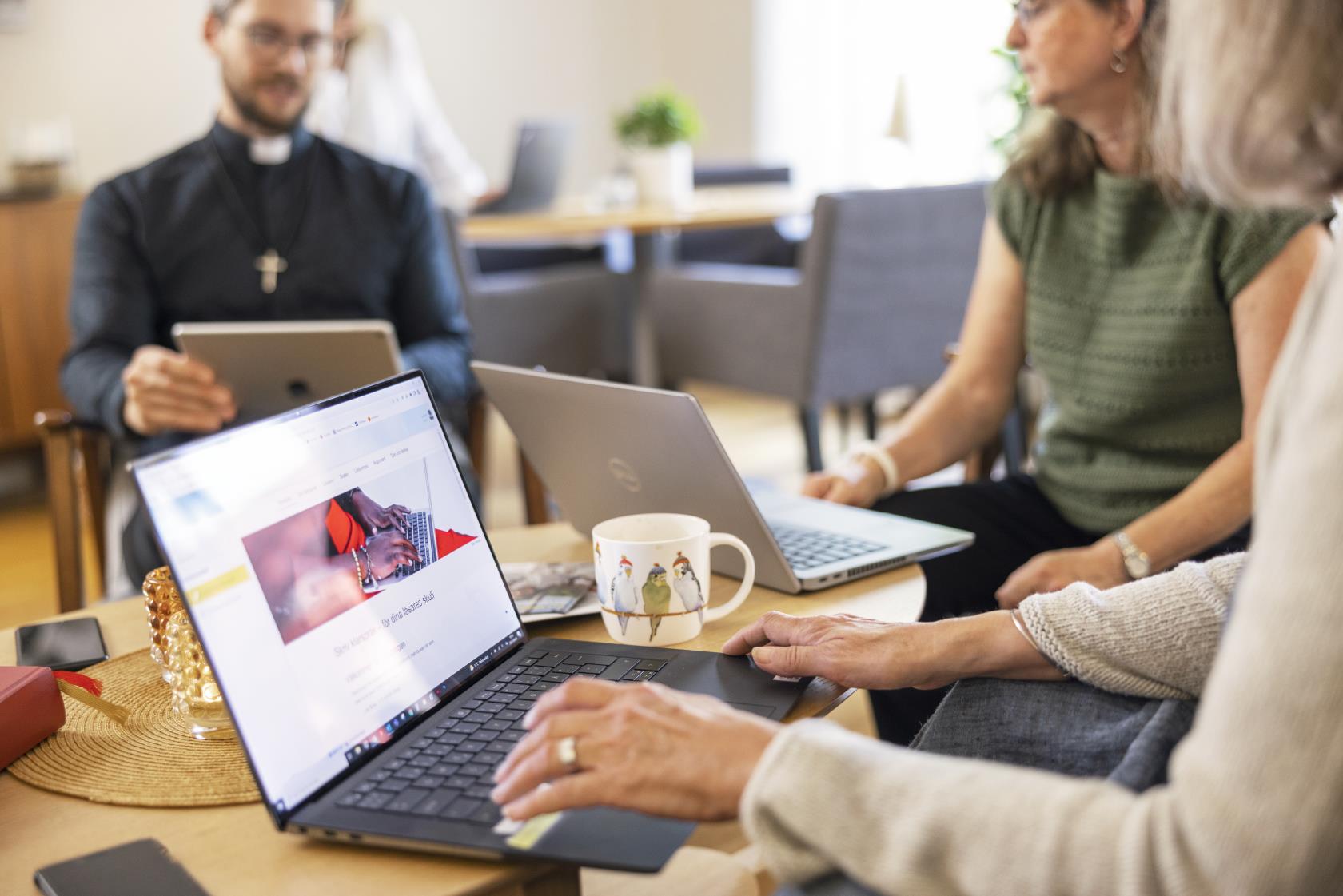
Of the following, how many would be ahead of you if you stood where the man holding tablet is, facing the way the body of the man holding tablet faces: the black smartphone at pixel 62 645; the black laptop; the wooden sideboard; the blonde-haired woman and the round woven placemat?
4

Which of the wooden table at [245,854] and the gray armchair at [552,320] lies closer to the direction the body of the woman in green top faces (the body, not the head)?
the wooden table

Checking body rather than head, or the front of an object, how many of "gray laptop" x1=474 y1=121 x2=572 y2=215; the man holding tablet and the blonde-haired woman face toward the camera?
1

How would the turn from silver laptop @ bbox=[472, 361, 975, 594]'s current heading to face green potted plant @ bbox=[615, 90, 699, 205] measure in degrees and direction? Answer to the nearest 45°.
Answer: approximately 45° to its left

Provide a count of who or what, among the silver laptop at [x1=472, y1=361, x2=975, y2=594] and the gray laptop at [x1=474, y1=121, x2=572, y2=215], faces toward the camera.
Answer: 0

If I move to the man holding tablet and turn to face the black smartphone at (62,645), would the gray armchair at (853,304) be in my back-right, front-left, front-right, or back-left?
back-left

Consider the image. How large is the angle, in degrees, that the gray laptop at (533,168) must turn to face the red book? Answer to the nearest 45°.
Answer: approximately 135° to its left

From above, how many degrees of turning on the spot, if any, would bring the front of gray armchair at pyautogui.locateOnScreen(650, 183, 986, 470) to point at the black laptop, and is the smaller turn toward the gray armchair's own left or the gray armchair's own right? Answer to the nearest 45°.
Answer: approximately 135° to the gray armchair's own left

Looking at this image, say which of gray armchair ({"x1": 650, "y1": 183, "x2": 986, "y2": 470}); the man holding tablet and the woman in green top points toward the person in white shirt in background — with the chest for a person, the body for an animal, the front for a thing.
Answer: the gray armchair

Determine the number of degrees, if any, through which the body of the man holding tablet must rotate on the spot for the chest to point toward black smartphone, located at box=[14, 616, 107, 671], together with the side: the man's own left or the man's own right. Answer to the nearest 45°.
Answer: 0° — they already face it

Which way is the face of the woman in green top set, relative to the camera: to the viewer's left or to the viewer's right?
to the viewer's left

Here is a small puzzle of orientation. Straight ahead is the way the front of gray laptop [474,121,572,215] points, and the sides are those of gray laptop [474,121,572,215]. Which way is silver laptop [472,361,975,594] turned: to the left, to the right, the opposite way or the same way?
to the right

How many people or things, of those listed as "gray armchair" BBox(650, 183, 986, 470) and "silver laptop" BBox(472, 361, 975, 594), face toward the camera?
0

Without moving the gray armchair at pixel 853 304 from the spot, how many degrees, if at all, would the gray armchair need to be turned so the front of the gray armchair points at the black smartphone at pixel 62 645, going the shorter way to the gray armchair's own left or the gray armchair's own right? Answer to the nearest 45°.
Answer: approximately 135° to the gray armchair's own left

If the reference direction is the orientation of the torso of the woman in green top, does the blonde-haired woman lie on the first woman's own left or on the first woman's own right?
on the first woman's own left

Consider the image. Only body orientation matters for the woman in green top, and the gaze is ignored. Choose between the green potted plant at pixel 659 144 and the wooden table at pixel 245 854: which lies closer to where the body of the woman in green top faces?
the wooden table
